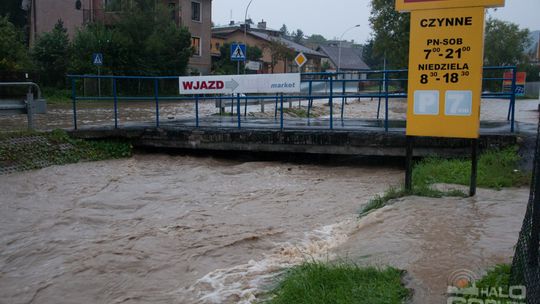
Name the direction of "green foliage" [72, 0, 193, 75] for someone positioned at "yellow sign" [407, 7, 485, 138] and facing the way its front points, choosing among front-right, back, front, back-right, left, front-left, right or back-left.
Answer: back-right

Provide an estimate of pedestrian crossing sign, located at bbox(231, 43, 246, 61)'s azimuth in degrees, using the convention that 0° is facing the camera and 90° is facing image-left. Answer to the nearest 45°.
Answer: approximately 0°

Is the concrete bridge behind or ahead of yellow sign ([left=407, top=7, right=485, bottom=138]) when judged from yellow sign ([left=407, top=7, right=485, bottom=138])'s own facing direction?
behind

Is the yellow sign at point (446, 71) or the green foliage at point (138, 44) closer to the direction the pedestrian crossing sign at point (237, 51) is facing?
the yellow sign

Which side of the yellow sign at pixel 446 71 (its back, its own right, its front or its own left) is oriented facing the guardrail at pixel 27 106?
right

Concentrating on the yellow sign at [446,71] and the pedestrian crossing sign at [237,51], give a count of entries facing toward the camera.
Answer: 2

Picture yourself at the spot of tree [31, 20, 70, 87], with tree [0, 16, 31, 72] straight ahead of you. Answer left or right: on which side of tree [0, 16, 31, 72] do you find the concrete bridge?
left

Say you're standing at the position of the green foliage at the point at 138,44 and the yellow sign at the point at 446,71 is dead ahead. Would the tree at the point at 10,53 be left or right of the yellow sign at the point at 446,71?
right
